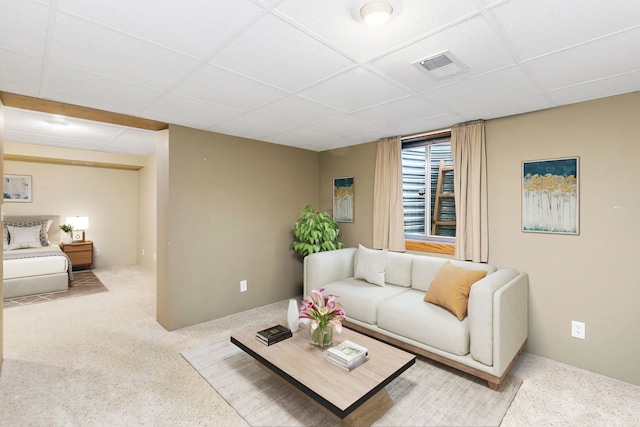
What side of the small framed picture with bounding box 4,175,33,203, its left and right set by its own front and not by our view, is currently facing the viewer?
front

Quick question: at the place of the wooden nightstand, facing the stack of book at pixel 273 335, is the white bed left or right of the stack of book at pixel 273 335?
right

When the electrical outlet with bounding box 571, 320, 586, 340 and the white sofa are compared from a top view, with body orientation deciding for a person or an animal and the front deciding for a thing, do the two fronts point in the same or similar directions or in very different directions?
same or similar directions

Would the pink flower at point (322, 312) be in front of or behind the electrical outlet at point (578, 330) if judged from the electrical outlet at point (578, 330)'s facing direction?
in front

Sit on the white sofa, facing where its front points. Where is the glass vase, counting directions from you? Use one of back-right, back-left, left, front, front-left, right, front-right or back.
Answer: front

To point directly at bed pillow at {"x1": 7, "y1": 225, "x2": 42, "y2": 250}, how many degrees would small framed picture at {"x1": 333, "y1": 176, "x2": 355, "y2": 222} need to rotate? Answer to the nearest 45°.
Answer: approximately 45° to its right

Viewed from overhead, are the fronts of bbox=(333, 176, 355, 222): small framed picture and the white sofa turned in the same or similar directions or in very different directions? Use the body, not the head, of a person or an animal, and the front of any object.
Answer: same or similar directions

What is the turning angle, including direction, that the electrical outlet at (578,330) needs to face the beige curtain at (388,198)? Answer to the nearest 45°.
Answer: approximately 45° to its right

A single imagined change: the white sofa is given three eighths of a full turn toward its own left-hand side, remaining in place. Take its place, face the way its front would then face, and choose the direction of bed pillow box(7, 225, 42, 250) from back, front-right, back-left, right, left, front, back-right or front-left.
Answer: back

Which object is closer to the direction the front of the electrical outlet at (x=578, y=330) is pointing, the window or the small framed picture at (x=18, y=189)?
the small framed picture

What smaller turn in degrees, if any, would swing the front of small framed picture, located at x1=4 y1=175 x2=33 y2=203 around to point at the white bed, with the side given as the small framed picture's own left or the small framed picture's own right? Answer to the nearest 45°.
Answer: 0° — it already faces it

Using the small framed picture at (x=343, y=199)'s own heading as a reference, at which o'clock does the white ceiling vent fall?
The white ceiling vent is roughly at 10 o'clock from the small framed picture.

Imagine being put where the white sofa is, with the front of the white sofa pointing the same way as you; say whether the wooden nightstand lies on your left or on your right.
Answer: on your right

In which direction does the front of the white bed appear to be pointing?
toward the camera

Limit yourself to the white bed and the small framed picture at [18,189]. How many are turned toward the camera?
2

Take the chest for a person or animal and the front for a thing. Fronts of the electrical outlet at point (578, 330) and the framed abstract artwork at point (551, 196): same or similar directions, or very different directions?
same or similar directions

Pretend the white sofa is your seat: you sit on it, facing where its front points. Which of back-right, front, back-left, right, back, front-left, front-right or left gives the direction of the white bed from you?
front-right

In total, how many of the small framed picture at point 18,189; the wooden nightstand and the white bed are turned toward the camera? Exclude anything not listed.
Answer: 3

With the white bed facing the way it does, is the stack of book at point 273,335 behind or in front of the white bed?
in front

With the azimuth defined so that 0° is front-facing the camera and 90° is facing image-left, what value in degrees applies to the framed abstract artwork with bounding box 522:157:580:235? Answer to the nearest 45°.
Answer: approximately 45°

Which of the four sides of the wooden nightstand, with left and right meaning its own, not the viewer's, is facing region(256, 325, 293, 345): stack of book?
front
